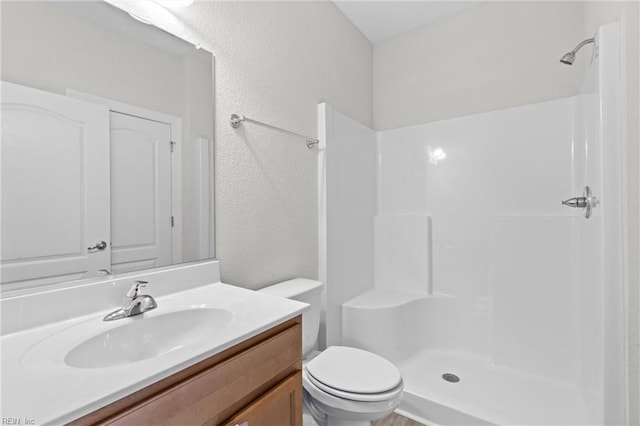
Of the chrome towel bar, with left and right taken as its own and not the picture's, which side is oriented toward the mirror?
right

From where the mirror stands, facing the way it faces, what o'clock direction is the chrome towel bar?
The chrome towel bar is roughly at 10 o'clock from the mirror.

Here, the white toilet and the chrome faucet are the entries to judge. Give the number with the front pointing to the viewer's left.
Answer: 0

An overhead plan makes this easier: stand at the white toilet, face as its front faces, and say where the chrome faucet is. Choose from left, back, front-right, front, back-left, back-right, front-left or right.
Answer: right

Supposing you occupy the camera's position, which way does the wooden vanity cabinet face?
facing the viewer and to the right of the viewer

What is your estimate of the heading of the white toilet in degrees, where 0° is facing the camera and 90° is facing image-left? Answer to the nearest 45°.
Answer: approximately 315°

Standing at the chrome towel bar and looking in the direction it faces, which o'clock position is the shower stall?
The shower stall is roughly at 10 o'clock from the chrome towel bar.
